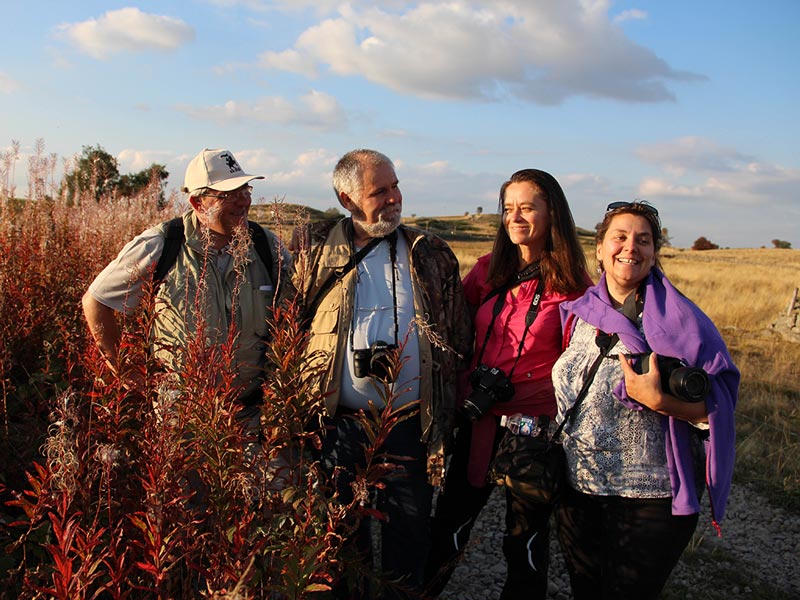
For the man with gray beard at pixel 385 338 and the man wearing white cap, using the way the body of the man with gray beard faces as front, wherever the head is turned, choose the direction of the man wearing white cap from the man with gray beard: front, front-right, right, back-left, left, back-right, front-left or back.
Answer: right

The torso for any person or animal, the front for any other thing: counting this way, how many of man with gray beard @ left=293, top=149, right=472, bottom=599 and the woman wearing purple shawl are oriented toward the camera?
2

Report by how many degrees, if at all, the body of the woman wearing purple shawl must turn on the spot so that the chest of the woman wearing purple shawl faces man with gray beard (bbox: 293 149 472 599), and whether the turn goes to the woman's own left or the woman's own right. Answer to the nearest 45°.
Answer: approximately 90° to the woman's own right

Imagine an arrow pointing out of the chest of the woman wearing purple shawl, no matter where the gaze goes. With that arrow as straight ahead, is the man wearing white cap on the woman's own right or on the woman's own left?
on the woman's own right

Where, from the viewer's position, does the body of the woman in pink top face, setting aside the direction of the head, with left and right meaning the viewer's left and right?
facing the viewer and to the left of the viewer

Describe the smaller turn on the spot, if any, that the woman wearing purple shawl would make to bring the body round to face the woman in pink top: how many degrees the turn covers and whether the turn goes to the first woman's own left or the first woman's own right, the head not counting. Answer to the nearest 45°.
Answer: approximately 135° to the first woman's own right

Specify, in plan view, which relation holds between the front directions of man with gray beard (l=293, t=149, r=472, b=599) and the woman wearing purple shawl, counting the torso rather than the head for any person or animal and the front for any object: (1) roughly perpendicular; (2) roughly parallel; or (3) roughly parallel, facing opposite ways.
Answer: roughly parallel

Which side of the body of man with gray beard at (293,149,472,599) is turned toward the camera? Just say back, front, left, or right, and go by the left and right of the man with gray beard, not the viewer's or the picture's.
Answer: front

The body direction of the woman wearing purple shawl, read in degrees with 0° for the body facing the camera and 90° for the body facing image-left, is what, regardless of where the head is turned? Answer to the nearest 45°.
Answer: approximately 0°

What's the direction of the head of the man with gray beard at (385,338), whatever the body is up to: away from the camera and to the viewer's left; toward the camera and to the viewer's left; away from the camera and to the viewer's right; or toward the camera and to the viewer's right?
toward the camera and to the viewer's right
